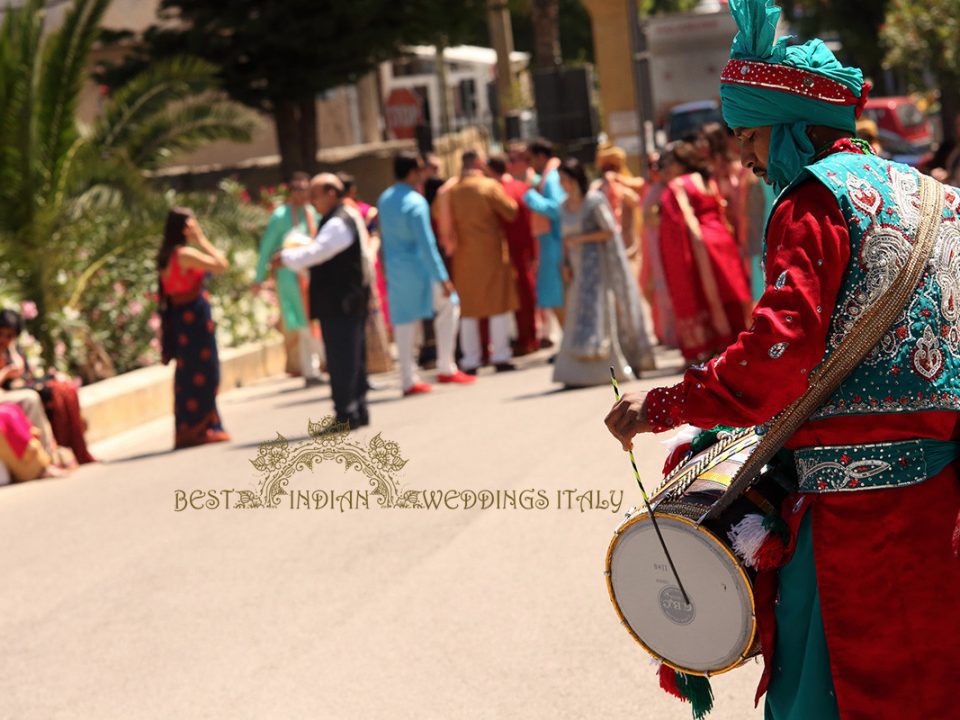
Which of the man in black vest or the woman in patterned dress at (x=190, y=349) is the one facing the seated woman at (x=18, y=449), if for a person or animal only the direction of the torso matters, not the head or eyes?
the man in black vest

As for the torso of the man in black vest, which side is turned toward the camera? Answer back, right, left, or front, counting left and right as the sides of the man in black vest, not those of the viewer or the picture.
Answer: left

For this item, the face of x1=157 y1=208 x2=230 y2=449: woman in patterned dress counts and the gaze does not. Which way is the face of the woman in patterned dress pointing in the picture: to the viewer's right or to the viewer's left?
to the viewer's right

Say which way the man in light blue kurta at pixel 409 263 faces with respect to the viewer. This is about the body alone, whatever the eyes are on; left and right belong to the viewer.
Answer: facing away from the viewer and to the right of the viewer

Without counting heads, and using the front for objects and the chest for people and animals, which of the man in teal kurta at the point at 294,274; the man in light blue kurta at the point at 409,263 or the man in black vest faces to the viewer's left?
the man in black vest

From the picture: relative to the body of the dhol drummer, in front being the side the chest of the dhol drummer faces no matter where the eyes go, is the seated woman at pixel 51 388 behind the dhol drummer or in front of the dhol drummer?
in front

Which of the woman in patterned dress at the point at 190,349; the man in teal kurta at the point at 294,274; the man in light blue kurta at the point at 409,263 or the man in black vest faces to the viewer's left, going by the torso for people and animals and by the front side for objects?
the man in black vest

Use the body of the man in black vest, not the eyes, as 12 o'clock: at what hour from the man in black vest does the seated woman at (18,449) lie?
The seated woman is roughly at 12 o'clock from the man in black vest.

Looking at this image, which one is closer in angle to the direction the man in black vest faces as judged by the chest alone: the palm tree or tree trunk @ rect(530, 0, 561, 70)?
the palm tree

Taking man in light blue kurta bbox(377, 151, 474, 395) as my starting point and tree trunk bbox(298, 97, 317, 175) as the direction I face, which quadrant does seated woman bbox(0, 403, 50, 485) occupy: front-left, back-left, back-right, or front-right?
back-left

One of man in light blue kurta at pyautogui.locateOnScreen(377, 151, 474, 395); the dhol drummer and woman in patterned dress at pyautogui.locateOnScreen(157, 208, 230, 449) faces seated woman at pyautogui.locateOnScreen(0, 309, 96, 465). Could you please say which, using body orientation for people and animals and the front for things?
the dhol drummer

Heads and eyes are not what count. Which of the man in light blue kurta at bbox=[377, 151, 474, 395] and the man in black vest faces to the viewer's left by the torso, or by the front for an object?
the man in black vest

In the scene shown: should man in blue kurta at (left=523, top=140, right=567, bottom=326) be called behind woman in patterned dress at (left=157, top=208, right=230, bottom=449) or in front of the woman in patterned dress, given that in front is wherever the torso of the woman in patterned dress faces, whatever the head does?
in front

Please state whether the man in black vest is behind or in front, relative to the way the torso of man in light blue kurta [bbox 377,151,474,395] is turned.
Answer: behind

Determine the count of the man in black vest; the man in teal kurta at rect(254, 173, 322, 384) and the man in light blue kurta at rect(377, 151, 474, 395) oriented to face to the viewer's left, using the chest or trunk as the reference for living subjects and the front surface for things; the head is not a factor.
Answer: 1

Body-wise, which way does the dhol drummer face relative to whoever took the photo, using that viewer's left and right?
facing away from the viewer and to the left of the viewer

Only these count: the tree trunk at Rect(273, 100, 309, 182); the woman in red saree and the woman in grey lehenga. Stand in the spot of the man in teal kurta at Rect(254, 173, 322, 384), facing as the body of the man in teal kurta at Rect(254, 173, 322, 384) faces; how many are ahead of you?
2
